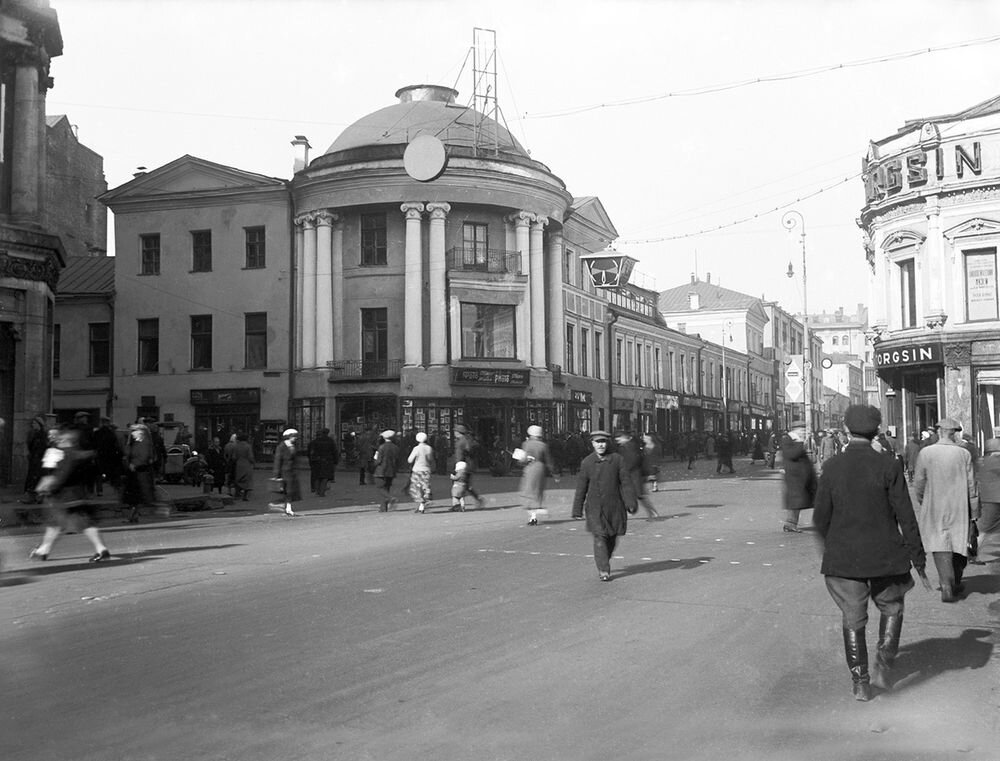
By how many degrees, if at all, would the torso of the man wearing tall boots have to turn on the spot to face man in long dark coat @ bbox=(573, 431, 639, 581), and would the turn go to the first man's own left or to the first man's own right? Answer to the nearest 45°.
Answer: approximately 45° to the first man's own left

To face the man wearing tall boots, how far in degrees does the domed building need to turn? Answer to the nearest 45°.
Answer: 0° — it already faces them

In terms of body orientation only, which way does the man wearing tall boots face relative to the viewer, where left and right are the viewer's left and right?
facing away from the viewer

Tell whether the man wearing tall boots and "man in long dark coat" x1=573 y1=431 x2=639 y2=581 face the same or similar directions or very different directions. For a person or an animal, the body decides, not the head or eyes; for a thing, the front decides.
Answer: very different directions

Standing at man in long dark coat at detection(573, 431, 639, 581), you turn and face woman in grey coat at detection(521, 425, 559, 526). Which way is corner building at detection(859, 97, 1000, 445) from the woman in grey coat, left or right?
right

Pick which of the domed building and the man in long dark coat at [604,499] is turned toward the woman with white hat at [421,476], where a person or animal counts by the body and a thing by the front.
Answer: the domed building

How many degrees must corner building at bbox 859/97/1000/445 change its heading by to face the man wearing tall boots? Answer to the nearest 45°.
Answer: approximately 45° to its left
